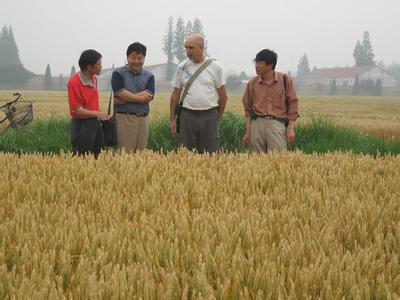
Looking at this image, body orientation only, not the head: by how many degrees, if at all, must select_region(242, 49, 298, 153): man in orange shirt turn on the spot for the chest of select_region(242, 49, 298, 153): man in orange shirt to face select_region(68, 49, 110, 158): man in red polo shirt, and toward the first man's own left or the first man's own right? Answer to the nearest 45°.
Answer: approximately 45° to the first man's own right

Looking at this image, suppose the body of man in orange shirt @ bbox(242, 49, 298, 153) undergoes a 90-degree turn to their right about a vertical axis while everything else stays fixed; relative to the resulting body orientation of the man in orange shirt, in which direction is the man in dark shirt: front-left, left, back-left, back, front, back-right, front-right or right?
front

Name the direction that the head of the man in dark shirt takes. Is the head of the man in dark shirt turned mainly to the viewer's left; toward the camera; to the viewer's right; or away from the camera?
toward the camera

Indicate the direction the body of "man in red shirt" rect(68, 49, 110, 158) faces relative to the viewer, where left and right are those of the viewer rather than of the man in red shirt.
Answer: facing the viewer and to the right of the viewer

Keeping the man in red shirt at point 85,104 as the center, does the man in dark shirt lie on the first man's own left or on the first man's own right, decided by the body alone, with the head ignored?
on the first man's own left

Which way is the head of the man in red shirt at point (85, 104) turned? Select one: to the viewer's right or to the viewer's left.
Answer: to the viewer's right

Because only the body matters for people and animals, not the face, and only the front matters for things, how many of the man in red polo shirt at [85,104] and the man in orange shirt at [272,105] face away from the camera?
0

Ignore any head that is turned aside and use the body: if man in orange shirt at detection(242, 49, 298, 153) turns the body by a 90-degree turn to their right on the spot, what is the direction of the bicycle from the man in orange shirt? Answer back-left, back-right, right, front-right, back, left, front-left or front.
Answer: front-right

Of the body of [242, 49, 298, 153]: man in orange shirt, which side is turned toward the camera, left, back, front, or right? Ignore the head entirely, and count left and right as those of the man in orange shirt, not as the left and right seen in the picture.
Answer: front
